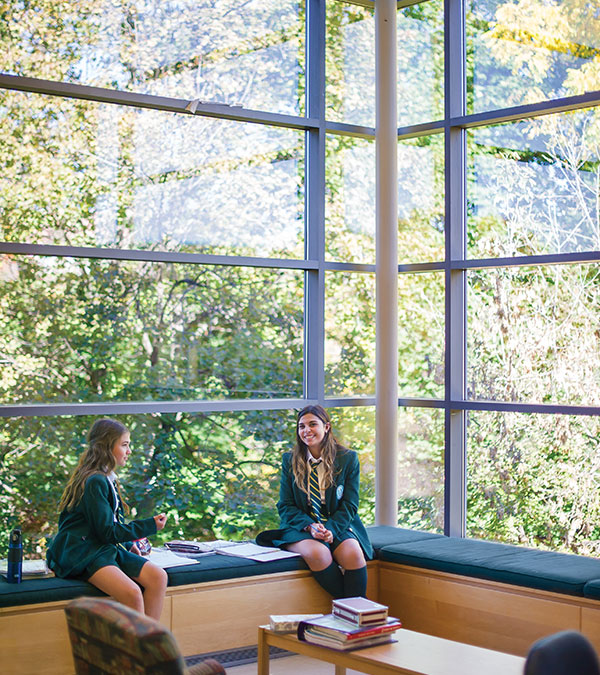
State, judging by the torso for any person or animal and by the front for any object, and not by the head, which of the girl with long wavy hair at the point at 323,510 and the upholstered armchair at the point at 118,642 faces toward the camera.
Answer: the girl with long wavy hair

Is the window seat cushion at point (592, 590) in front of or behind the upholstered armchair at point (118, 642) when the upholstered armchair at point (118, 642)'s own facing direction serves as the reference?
in front

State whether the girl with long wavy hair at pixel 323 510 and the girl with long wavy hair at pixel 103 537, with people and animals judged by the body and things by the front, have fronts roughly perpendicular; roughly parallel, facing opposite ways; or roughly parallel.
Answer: roughly perpendicular

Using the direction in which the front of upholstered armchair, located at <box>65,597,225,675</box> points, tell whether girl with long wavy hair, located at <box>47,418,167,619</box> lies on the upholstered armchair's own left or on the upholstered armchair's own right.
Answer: on the upholstered armchair's own left

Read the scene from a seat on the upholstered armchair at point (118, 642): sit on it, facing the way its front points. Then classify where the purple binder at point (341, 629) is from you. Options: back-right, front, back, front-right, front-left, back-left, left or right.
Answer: front

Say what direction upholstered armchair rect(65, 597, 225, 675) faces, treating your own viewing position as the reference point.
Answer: facing away from the viewer and to the right of the viewer

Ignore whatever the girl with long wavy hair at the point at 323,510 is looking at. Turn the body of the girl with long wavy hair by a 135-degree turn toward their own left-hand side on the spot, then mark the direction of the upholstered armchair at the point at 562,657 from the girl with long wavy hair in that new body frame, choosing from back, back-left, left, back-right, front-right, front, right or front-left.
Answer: back-right

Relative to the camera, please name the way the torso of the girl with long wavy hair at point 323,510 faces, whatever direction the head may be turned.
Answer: toward the camera

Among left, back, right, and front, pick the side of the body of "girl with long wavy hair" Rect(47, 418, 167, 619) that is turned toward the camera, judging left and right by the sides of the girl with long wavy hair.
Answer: right

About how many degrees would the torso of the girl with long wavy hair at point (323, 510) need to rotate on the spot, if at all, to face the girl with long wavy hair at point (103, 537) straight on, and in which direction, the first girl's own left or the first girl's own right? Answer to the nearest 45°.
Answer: approximately 45° to the first girl's own right

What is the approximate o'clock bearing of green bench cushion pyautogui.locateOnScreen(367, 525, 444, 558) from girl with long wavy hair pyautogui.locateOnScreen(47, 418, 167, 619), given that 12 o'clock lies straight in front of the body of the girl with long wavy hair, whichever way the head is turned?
The green bench cushion is roughly at 11 o'clock from the girl with long wavy hair.

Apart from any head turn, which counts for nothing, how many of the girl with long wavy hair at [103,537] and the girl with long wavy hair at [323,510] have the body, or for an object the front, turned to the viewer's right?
1

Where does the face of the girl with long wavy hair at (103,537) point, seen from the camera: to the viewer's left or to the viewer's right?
to the viewer's right

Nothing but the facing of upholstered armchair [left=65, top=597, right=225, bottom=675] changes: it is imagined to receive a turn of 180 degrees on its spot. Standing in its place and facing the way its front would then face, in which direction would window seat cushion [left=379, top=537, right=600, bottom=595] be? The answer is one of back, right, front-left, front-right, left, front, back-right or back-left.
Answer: back
